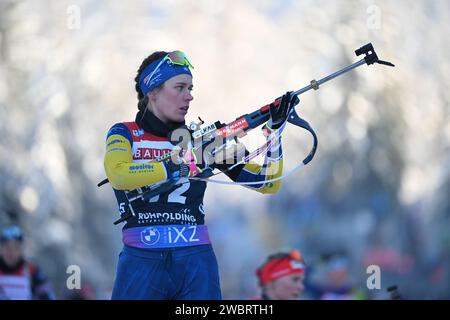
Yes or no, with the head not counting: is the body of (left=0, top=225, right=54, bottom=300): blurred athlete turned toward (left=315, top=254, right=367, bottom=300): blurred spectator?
no

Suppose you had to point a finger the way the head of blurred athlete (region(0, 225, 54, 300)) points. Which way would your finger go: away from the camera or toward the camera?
toward the camera

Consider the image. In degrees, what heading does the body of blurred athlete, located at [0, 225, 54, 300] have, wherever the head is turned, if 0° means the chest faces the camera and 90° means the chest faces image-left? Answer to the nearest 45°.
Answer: approximately 0°
